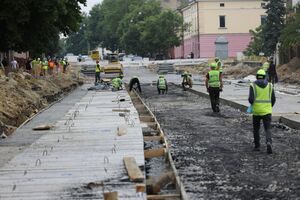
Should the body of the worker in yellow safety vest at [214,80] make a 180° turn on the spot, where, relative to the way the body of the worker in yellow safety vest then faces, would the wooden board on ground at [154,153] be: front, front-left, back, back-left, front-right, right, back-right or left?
front

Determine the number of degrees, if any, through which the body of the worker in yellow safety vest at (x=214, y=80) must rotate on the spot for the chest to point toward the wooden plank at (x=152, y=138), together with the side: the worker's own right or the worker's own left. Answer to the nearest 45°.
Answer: approximately 180°

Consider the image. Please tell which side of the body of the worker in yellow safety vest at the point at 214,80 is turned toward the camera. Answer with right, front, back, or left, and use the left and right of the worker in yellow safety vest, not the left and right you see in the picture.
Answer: back

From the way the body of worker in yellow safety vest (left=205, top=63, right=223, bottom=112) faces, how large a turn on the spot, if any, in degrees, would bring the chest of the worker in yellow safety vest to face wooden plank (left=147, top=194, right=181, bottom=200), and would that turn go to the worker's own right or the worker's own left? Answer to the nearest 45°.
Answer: approximately 180°
